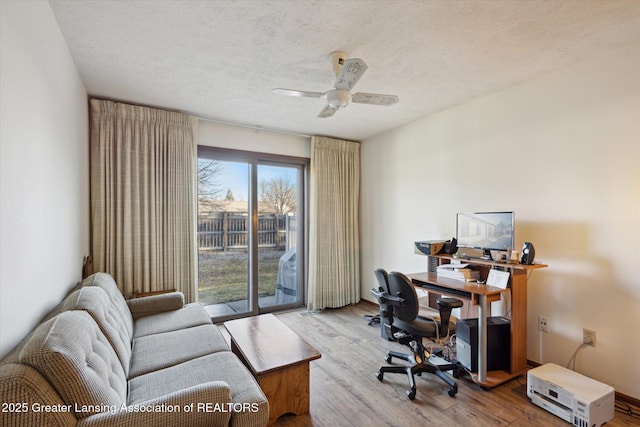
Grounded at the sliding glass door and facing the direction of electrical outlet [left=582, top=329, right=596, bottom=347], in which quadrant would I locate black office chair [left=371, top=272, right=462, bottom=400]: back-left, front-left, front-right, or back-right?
front-right

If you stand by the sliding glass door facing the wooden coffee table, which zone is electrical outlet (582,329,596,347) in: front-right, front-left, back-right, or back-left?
front-left

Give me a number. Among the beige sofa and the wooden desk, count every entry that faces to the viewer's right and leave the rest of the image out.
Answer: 1

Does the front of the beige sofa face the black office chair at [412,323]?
yes

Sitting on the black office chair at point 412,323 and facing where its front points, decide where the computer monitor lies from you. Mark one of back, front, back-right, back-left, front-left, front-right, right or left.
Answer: front

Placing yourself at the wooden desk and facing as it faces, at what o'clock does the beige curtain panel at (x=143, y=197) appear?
The beige curtain panel is roughly at 1 o'clock from the wooden desk.

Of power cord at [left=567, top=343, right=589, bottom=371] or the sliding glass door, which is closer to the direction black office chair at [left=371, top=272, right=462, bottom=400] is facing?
the power cord

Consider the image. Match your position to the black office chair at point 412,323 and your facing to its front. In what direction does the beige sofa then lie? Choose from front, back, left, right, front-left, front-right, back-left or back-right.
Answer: back

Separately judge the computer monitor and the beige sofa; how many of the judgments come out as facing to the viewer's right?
1

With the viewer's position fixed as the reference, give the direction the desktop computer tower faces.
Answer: facing the viewer and to the left of the viewer

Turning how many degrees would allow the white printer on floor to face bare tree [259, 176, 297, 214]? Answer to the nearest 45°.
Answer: approximately 45° to its right

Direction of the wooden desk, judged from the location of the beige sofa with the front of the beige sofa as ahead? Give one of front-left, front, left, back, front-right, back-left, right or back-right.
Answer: front

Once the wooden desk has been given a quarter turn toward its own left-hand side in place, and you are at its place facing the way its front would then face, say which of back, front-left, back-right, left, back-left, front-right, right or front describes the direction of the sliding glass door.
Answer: back-right

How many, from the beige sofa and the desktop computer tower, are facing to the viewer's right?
1

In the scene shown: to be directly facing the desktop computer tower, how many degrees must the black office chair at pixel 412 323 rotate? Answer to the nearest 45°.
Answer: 0° — it already faces it

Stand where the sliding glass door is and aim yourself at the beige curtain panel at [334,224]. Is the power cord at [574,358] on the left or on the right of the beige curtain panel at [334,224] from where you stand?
right

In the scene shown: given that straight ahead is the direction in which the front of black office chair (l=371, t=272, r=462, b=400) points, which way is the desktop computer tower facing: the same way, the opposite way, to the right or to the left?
the opposite way

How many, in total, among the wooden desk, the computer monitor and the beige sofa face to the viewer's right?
1
